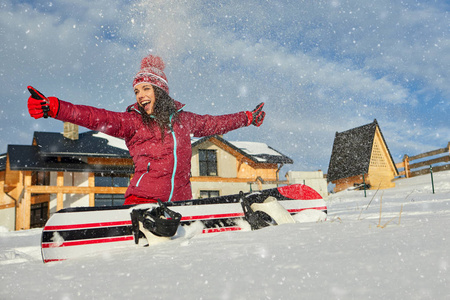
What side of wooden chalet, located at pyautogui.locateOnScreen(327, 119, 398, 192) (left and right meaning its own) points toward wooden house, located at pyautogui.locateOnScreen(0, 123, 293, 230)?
right

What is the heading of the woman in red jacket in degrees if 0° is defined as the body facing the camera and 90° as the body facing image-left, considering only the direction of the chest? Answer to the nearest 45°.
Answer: approximately 315°

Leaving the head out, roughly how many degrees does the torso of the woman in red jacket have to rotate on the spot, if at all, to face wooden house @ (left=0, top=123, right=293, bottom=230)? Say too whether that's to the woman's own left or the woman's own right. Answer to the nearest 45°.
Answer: approximately 135° to the woman's own left

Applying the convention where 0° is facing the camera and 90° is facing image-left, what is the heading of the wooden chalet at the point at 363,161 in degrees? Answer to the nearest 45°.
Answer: approximately 315°

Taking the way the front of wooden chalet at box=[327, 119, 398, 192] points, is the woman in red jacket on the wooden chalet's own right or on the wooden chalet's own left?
on the wooden chalet's own right

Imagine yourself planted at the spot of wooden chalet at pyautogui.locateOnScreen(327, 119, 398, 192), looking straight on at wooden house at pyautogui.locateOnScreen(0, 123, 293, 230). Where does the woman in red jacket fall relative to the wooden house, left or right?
left

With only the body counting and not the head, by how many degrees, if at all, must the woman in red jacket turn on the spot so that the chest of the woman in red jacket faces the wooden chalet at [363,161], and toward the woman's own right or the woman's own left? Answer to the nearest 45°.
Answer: approximately 90° to the woman's own left

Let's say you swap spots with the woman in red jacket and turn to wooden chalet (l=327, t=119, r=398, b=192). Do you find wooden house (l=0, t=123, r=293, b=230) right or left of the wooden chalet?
left
